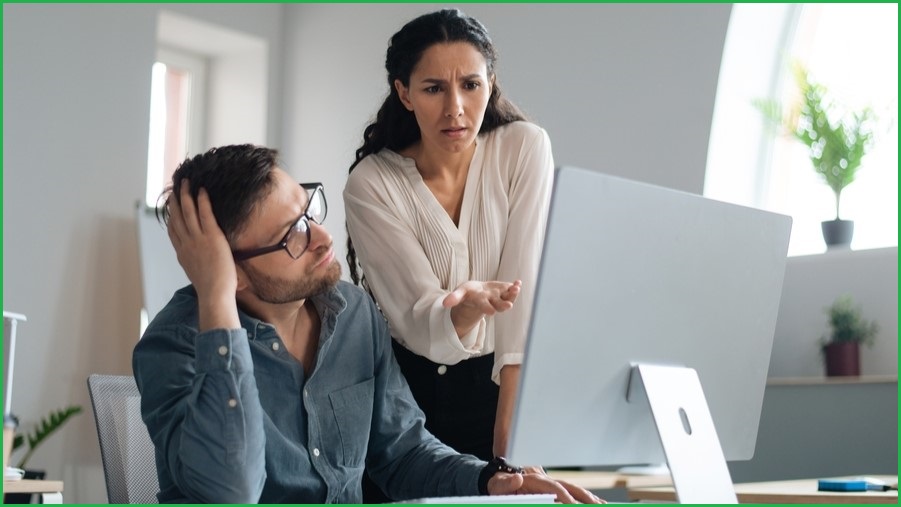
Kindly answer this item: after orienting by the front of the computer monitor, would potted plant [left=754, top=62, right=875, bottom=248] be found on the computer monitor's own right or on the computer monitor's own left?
on the computer monitor's own right

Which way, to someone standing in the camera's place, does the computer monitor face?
facing away from the viewer and to the left of the viewer

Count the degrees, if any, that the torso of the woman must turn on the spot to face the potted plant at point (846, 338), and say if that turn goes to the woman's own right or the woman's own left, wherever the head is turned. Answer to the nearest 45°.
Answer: approximately 135° to the woman's own left

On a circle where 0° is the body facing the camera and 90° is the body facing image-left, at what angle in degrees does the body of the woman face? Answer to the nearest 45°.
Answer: approximately 0°

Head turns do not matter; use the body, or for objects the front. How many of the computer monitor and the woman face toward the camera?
1

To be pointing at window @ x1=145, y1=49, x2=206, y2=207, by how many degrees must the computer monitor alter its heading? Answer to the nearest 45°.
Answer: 0° — it already faces it

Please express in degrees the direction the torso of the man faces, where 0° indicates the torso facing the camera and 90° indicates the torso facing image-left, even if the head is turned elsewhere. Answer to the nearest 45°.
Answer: approximately 315°

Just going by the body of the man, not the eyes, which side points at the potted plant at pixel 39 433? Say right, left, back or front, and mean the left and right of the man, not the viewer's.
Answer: back

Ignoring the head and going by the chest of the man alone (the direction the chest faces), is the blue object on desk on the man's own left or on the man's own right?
on the man's own left

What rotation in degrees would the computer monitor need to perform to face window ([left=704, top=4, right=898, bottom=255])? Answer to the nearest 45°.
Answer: approximately 45° to its right

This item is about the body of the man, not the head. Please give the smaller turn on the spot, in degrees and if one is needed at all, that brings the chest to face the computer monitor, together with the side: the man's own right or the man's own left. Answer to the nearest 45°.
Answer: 0° — they already face it

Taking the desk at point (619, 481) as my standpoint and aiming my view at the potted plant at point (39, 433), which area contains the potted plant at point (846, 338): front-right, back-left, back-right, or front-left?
back-right
